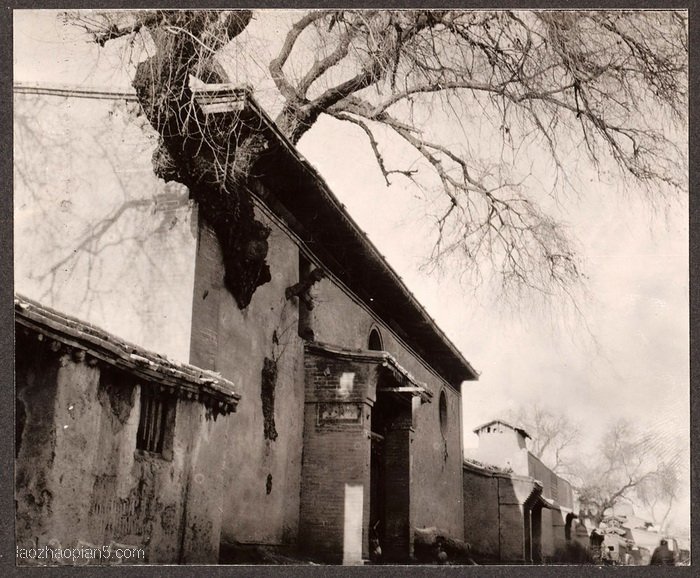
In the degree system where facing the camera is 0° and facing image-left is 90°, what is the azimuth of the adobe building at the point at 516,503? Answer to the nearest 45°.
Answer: approximately 315°

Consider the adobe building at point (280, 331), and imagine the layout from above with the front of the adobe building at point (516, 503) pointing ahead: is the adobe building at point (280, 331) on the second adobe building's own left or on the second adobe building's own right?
on the second adobe building's own right

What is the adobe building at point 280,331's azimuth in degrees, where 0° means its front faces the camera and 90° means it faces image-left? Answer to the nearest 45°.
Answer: approximately 315°

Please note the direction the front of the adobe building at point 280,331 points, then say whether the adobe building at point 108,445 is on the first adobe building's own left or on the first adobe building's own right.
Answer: on the first adobe building's own right
